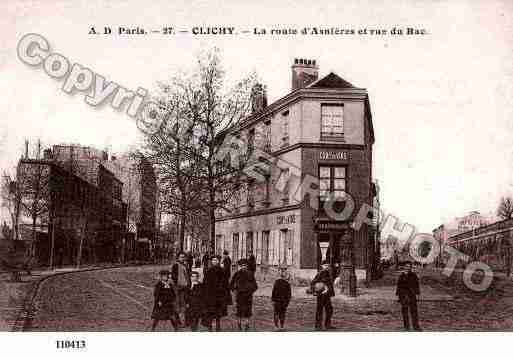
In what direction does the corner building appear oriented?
toward the camera

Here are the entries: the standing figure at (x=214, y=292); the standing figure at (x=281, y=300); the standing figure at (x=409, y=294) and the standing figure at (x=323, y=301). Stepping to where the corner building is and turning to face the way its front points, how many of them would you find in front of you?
4

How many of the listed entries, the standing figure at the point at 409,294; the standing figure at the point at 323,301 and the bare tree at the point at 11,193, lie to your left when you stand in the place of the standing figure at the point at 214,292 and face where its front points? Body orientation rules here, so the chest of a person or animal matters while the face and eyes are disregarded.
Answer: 2

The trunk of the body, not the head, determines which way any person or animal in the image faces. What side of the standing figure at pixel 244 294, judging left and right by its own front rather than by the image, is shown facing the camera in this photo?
front

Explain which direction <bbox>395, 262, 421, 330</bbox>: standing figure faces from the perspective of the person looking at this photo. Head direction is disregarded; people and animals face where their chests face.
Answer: facing the viewer

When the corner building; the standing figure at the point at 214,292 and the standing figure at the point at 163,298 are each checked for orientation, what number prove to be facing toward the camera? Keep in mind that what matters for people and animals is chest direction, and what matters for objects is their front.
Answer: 3

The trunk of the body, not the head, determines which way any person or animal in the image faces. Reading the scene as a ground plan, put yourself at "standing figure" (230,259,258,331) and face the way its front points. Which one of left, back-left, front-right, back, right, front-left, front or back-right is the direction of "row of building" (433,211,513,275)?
back-left
